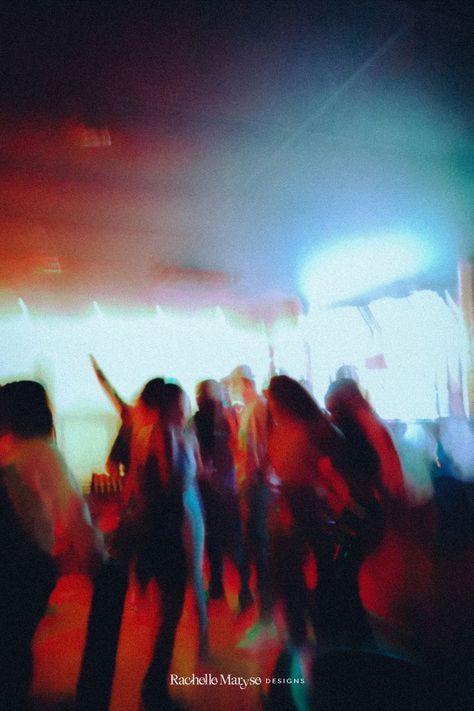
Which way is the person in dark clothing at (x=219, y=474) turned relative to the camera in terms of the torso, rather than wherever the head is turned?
away from the camera

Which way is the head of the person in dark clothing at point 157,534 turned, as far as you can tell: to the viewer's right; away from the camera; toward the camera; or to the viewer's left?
away from the camera

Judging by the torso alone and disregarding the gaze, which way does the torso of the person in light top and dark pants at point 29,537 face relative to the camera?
away from the camera

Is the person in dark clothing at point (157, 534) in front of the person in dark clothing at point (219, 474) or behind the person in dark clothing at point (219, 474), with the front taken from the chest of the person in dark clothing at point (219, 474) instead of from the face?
behind

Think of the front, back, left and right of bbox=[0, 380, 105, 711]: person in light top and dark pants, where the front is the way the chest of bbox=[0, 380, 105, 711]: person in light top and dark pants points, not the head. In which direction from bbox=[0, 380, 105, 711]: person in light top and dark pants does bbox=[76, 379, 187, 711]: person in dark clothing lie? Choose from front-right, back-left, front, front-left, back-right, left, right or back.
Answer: front-right

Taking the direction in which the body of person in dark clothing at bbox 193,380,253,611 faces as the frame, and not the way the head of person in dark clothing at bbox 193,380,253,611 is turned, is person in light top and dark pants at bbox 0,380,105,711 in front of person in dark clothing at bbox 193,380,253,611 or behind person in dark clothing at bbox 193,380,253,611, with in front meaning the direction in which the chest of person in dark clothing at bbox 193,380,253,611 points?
behind

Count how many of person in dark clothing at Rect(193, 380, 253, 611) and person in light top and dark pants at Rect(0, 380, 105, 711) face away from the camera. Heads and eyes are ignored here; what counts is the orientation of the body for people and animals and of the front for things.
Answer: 2

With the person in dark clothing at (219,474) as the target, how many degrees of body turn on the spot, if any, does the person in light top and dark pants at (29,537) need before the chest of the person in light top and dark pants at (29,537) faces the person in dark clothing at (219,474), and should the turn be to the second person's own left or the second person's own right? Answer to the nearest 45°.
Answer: approximately 45° to the second person's own right
